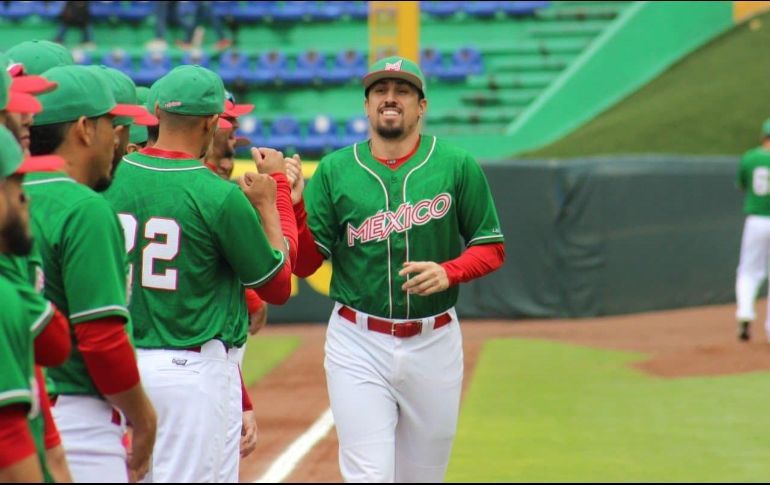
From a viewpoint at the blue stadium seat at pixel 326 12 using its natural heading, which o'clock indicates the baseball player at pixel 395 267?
The baseball player is roughly at 12 o'clock from the blue stadium seat.

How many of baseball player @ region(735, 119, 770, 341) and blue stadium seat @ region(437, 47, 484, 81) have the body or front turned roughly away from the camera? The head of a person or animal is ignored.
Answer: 1

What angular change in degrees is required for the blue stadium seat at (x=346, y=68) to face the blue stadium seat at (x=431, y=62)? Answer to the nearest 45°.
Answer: approximately 135° to its left

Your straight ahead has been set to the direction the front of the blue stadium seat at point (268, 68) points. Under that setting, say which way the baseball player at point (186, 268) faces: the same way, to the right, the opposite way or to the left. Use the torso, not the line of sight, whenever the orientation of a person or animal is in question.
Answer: the opposite way

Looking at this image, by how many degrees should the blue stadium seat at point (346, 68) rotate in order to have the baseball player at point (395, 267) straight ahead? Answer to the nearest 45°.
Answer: approximately 45° to its left

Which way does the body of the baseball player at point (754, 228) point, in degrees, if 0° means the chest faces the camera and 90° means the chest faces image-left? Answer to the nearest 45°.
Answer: approximately 180°

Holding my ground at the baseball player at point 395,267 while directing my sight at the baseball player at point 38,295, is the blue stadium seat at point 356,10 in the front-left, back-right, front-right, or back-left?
back-right
